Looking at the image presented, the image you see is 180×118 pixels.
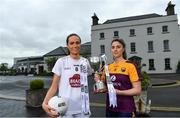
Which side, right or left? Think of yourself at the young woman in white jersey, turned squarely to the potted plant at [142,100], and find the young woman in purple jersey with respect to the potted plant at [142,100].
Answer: right

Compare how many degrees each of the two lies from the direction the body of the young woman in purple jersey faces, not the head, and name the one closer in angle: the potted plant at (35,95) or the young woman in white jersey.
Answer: the young woman in white jersey

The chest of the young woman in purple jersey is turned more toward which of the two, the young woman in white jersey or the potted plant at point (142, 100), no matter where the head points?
the young woman in white jersey

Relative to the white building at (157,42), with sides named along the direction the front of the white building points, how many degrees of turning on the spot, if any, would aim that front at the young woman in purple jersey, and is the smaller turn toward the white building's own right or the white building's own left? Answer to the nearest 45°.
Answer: approximately 45° to the white building's own left

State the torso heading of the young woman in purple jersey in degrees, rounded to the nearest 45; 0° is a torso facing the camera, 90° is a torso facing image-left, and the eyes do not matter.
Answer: approximately 45°

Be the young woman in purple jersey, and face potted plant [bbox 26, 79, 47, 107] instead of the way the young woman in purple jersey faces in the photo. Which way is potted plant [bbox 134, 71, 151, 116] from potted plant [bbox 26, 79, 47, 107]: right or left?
right

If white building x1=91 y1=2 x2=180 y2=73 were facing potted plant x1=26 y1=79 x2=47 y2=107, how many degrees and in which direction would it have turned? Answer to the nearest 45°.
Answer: approximately 45° to its left
